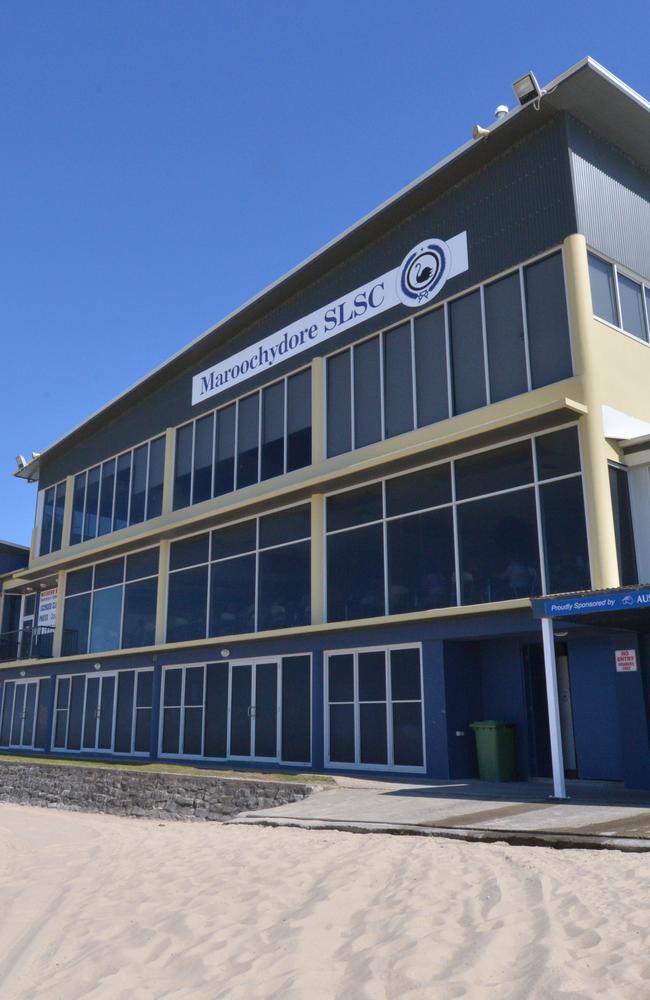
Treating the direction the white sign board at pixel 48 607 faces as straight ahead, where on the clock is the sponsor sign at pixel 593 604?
The sponsor sign is roughly at 10 o'clock from the white sign board.

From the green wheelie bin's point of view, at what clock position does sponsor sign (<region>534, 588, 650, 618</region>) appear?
The sponsor sign is roughly at 10 o'clock from the green wheelie bin.

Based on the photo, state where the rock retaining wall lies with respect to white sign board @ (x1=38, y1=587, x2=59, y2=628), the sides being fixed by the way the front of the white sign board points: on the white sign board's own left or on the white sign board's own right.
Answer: on the white sign board's own left

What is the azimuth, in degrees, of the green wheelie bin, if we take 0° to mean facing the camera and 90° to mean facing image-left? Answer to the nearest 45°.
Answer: approximately 45°

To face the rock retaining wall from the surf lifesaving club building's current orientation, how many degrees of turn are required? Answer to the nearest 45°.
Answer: approximately 45° to its right

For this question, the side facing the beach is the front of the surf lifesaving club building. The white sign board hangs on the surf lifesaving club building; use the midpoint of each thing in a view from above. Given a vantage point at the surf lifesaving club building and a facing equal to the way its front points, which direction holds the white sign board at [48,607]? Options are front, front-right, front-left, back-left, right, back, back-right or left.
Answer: right

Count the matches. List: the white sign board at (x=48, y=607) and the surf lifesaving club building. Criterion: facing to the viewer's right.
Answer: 0

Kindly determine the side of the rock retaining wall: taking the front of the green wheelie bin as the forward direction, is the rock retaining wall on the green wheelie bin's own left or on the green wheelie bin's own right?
on the green wheelie bin's own right

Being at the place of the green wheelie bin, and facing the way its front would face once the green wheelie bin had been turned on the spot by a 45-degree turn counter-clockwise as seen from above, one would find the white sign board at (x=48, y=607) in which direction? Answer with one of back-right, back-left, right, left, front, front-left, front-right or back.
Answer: back-right
